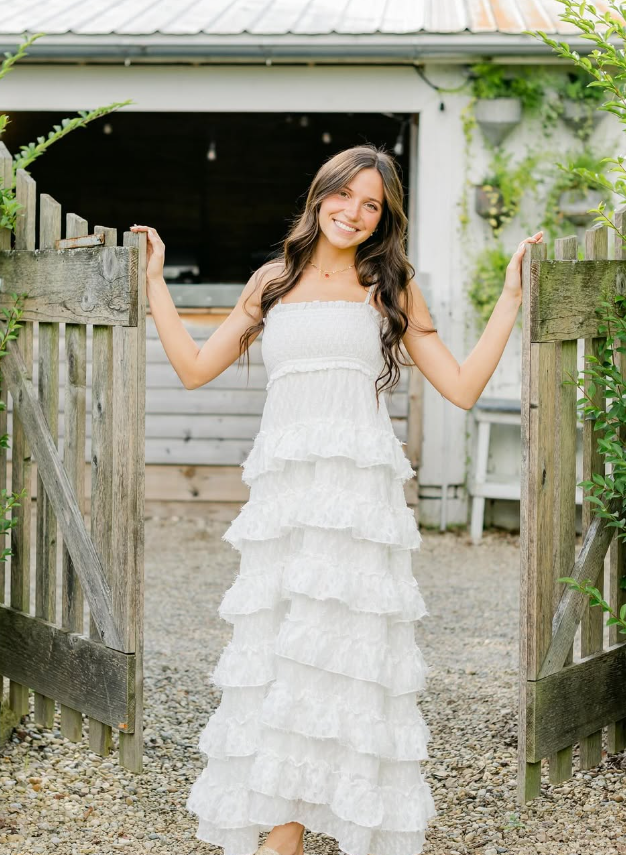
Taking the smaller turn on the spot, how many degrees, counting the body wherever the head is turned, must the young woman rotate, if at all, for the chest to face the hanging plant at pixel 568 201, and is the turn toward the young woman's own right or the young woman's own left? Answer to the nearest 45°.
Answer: approximately 180°

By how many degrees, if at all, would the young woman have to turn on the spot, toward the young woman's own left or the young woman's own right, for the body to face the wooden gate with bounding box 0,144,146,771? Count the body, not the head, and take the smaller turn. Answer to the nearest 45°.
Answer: approximately 135° to the young woman's own right

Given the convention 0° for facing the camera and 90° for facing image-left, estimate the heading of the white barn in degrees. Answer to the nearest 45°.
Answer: approximately 0°

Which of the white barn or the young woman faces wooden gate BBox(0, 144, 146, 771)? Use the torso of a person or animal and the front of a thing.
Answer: the white barn

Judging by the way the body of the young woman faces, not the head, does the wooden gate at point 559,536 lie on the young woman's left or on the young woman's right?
on the young woman's left

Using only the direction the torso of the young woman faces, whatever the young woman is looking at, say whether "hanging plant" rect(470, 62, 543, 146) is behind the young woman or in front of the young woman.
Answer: behind

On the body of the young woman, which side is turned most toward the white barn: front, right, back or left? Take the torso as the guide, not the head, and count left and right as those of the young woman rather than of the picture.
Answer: back

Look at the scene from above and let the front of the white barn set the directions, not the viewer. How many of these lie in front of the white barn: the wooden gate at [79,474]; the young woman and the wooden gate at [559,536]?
3

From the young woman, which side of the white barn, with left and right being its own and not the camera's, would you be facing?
front
